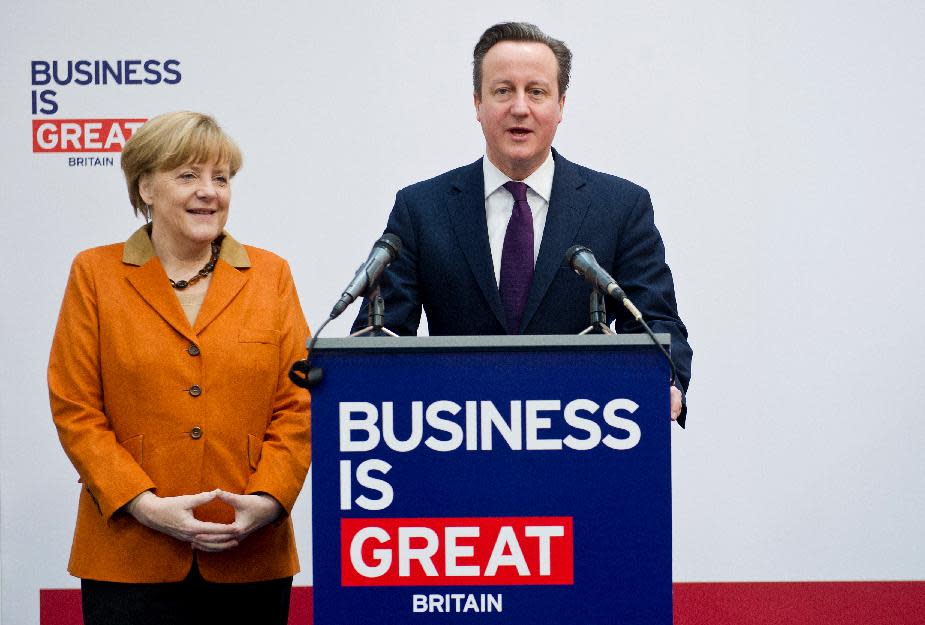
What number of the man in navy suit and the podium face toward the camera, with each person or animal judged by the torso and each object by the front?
2

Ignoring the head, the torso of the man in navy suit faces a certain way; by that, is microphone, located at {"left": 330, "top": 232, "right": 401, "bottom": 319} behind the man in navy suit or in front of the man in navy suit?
in front

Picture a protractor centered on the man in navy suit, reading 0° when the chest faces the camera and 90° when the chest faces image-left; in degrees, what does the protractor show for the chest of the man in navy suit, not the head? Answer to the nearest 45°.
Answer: approximately 0°

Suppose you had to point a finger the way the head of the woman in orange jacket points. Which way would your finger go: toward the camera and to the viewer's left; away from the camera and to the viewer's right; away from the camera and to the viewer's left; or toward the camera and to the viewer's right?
toward the camera and to the viewer's right

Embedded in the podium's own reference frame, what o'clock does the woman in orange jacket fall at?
The woman in orange jacket is roughly at 4 o'clock from the podium.

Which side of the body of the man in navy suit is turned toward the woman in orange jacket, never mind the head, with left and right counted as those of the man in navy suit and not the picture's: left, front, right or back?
right
